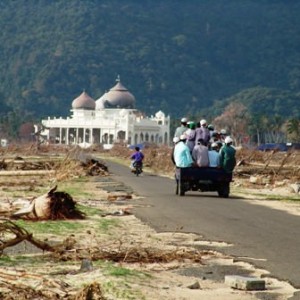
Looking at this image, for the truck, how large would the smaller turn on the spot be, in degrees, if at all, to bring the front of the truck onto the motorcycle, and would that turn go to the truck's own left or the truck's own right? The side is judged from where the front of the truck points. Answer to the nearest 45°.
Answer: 0° — it already faces it

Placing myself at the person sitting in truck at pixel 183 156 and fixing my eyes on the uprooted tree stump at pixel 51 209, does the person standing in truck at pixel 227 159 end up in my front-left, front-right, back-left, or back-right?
back-left

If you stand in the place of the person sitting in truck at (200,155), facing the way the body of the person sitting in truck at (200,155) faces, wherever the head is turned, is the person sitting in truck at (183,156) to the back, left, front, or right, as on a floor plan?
left

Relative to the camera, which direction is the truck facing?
away from the camera

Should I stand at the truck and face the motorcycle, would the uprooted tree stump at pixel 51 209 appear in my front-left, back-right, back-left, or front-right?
back-left

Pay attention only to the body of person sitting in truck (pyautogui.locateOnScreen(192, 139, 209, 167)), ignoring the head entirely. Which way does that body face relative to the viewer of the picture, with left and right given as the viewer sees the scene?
facing away from the viewer

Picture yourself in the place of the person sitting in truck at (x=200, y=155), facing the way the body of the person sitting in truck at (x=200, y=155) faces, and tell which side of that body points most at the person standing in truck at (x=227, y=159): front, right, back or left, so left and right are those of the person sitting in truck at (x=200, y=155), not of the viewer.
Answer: right
